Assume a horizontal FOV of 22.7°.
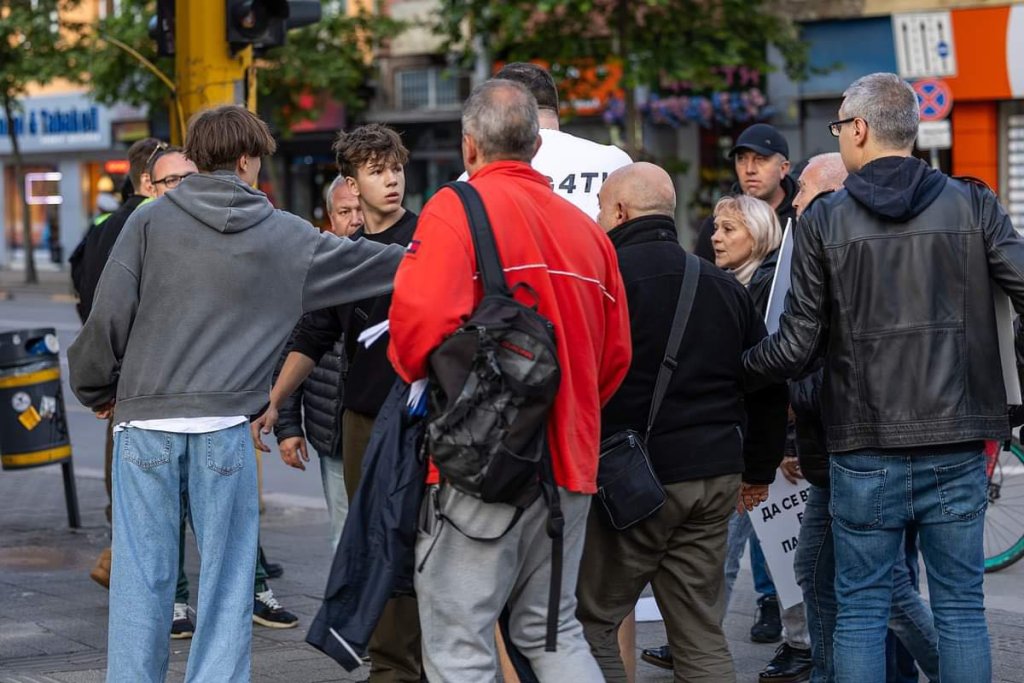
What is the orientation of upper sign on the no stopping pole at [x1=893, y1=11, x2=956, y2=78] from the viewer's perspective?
toward the camera

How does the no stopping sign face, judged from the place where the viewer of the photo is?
facing the viewer

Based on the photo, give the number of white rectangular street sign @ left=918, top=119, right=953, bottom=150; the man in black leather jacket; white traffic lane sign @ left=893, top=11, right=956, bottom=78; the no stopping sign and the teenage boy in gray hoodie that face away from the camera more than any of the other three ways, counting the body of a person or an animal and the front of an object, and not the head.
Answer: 2

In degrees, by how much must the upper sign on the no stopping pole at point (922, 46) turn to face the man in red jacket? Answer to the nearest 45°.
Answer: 0° — it already faces them

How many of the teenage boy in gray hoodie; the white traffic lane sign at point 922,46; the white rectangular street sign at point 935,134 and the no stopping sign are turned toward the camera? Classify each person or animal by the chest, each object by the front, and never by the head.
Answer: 3

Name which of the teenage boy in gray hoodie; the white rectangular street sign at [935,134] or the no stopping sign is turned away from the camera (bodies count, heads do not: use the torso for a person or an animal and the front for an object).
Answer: the teenage boy in gray hoodie

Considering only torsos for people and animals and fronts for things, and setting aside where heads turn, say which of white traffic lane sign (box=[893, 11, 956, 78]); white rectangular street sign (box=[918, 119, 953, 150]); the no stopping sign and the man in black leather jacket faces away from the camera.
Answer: the man in black leather jacket

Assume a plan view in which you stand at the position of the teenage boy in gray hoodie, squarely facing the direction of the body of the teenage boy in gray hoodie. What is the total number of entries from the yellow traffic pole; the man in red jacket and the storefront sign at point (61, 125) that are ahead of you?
2

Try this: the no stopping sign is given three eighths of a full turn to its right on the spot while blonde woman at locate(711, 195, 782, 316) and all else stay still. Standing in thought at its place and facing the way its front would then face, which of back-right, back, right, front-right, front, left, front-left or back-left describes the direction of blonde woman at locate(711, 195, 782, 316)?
back-left

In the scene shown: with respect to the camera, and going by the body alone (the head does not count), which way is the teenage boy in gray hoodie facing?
away from the camera

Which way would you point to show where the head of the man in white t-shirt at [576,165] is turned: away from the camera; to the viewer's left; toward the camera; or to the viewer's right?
away from the camera

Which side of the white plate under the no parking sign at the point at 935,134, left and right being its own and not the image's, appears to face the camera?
front
